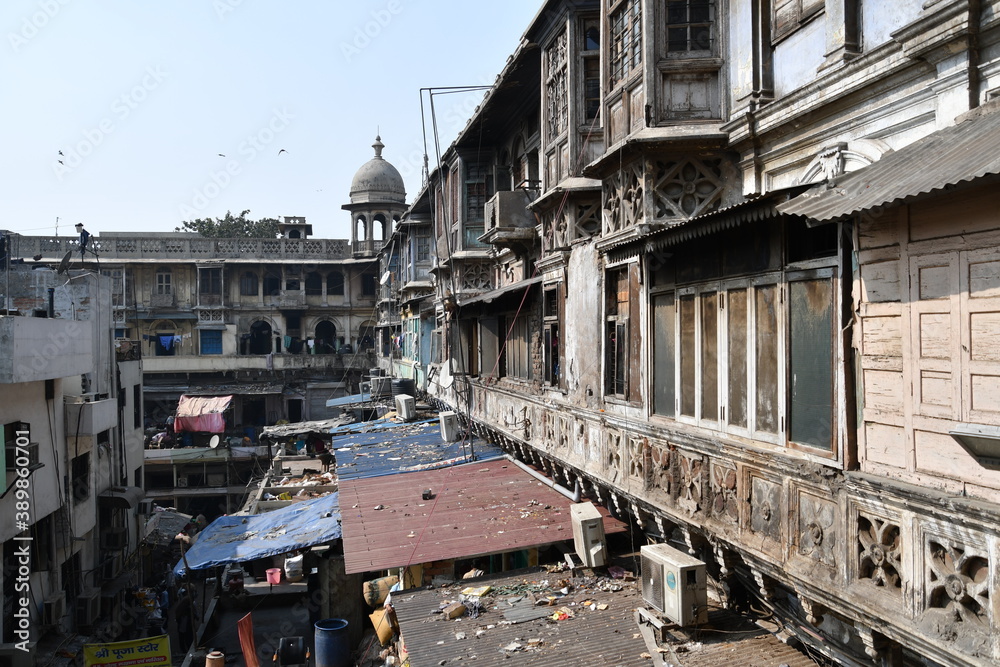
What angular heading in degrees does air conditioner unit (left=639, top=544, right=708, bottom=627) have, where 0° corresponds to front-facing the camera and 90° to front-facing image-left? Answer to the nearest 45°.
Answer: approximately 45°

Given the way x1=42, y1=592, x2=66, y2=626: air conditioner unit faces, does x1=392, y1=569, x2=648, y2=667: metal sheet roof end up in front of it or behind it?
in front

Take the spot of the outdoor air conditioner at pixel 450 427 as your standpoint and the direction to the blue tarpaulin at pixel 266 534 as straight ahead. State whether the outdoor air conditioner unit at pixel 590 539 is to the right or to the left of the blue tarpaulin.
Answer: left

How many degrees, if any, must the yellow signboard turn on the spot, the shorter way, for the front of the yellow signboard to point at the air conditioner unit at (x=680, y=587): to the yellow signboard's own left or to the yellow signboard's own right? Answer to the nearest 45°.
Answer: approximately 45° to the yellow signboard's own left

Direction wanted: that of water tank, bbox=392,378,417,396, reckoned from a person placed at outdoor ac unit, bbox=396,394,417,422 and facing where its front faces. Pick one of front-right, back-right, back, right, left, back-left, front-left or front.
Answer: back-right

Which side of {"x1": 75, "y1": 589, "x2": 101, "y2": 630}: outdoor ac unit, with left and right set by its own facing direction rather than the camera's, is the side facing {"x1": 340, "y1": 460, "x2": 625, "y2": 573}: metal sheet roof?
front

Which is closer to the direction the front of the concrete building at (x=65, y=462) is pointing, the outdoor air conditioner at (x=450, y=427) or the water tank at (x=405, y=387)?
the outdoor air conditioner

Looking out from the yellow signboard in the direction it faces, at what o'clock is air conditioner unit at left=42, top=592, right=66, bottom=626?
The air conditioner unit is roughly at 5 o'clock from the yellow signboard.

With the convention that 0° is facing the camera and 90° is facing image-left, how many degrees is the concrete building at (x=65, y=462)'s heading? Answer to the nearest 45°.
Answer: approximately 315°

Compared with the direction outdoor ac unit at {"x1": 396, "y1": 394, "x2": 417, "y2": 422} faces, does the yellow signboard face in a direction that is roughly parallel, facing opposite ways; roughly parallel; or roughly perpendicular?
roughly perpendicular

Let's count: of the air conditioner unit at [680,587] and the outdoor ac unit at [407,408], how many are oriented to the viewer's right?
0
